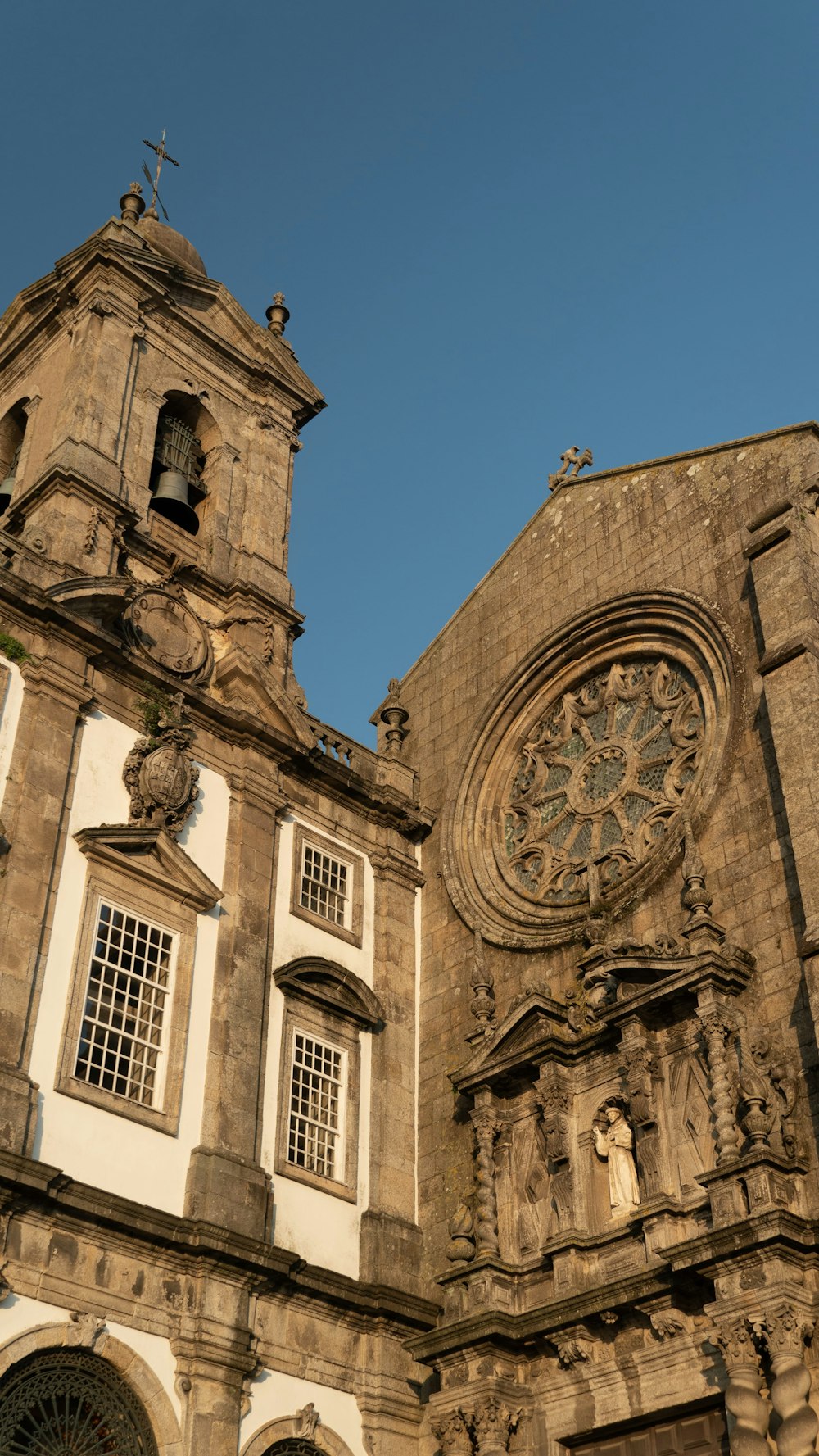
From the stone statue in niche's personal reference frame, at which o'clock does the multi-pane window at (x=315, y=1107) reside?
The multi-pane window is roughly at 2 o'clock from the stone statue in niche.

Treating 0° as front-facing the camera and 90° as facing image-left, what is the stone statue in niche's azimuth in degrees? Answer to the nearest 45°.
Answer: approximately 45°

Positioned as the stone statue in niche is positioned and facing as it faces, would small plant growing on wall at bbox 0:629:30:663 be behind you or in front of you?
in front

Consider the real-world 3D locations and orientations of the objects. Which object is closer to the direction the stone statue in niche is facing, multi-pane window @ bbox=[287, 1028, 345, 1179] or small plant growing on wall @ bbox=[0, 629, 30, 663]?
the small plant growing on wall
